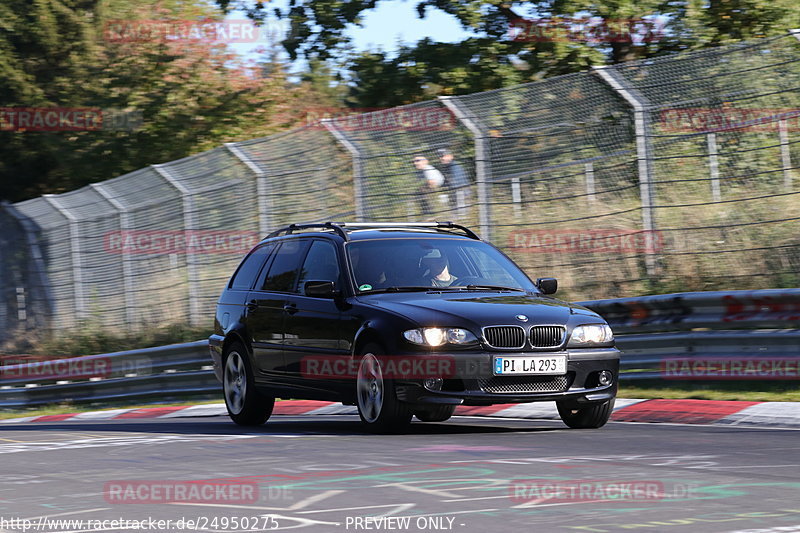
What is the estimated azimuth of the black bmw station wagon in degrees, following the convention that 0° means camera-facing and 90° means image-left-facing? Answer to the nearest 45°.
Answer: approximately 315°

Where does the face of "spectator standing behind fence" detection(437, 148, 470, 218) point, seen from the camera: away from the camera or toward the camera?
toward the camera

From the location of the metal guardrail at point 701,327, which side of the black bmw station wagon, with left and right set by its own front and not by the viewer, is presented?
left

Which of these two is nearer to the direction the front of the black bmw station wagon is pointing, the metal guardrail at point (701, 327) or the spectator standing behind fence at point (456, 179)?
the metal guardrail

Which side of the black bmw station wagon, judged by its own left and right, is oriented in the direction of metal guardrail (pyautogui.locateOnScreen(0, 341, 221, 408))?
back

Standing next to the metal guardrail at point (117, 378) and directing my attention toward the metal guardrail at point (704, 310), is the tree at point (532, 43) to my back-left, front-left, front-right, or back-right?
front-left

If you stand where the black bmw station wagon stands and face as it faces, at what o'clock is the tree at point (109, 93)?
The tree is roughly at 7 o'clock from the black bmw station wagon.
